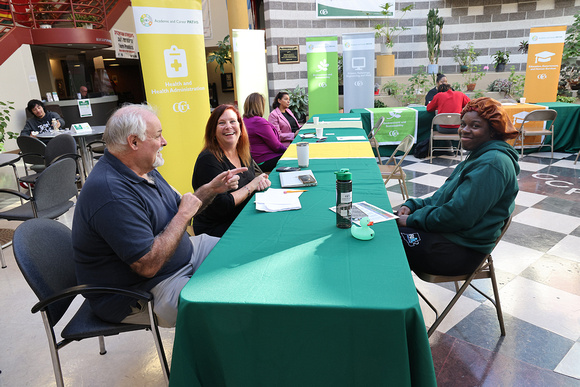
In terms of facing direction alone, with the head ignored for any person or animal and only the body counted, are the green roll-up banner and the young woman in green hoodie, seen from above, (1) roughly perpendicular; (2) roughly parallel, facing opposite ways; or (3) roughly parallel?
roughly perpendicular

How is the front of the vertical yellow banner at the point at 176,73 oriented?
toward the camera

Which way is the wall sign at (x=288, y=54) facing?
toward the camera

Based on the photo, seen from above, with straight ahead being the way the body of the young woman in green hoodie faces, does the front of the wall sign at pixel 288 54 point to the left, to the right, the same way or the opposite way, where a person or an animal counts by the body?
to the left

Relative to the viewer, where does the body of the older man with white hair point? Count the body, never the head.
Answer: to the viewer's right

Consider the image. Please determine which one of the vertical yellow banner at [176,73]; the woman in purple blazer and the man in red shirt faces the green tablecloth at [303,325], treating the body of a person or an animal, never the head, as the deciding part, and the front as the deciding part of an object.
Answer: the vertical yellow banner

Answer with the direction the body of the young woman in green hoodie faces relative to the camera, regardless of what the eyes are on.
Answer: to the viewer's left

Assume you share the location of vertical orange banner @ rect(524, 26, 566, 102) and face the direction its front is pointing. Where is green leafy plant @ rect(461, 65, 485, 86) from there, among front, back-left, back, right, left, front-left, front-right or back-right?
back-right

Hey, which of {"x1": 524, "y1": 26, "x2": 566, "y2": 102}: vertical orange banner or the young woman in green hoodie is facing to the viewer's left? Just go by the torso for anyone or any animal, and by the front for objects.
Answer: the young woman in green hoodie

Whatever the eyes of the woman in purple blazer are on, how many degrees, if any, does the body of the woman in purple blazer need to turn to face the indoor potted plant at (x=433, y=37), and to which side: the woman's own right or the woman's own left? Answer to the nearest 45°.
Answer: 0° — they already face it

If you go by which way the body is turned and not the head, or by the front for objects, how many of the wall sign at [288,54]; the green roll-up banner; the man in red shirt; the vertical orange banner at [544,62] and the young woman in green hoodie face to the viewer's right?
0

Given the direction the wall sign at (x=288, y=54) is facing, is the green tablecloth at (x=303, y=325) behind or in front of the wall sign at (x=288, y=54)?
in front

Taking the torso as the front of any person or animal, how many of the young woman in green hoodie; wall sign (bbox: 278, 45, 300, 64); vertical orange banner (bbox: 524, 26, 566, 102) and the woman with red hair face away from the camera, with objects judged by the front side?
0

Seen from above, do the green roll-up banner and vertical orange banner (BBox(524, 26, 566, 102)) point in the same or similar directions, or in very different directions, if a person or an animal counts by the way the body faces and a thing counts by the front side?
same or similar directions

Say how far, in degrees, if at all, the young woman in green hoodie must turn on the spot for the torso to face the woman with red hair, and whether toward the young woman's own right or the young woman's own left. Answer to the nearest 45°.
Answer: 0° — they already face them

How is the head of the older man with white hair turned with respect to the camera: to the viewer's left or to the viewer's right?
to the viewer's right
